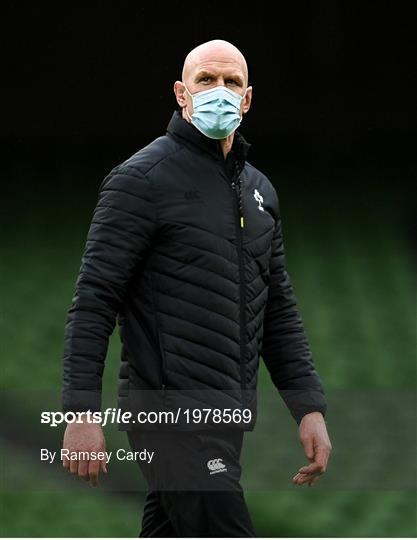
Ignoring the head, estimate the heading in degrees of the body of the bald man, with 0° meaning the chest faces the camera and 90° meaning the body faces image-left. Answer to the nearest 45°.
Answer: approximately 315°
